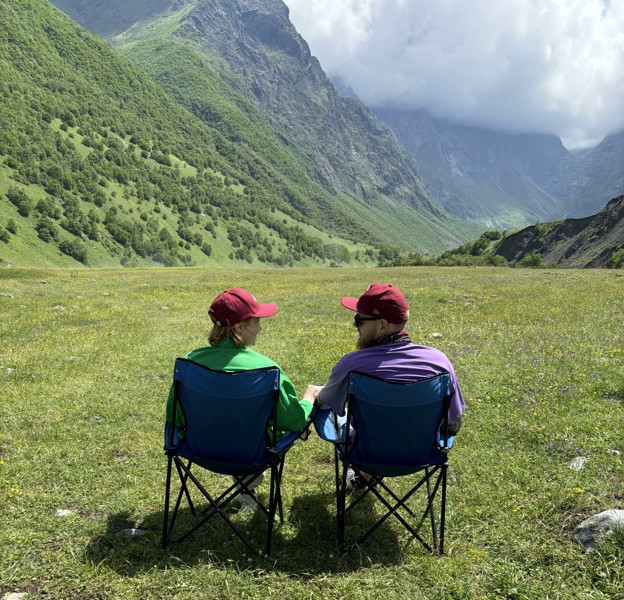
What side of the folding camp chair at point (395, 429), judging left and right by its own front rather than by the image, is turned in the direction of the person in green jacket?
left

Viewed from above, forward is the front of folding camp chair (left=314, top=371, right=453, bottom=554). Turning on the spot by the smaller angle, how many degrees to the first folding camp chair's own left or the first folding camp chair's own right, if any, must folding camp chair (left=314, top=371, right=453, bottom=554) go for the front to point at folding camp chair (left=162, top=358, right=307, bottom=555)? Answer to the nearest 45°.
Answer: approximately 90° to the first folding camp chair's own left

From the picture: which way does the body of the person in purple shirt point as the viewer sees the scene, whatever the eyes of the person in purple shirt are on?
away from the camera

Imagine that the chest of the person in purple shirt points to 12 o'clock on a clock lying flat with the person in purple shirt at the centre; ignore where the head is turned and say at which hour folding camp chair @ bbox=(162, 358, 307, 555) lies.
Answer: The folding camp chair is roughly at 8 o'clock from the person in purple shirt.

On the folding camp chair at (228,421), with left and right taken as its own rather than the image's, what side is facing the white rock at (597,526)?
right

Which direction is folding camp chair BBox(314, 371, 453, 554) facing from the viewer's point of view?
away from the camera

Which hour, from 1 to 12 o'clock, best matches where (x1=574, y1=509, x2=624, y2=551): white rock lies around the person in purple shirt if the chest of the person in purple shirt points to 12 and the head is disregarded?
The white rock is roughly at 3 o'clock from the person in purple shirt.

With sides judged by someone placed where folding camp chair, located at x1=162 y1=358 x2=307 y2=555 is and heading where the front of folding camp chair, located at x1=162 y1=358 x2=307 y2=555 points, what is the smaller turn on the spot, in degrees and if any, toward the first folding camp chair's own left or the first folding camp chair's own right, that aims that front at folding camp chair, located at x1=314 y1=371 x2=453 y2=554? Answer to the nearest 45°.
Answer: approximately 90° to the first folding camp chair's own right

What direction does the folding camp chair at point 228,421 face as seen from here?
away from the camera

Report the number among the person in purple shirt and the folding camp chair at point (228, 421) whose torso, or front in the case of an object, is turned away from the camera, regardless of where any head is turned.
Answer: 2

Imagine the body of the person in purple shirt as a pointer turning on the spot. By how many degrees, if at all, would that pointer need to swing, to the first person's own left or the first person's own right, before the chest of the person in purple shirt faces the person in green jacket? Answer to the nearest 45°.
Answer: approximately 90° to the first person's own left
